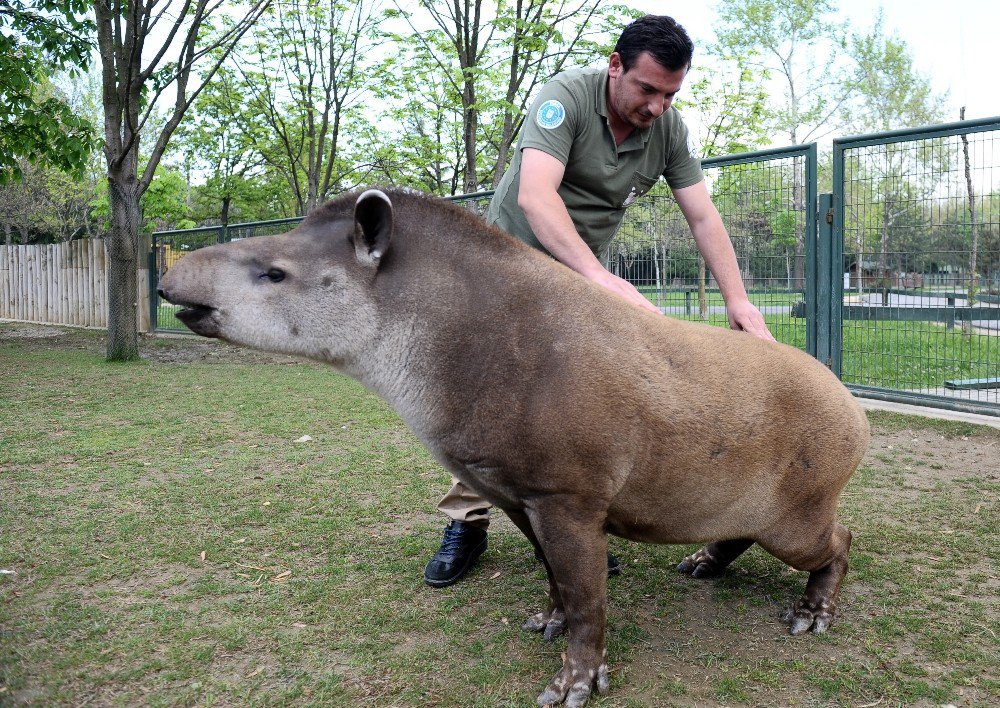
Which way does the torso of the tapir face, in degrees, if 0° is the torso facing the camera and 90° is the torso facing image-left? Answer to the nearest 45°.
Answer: approximately 45°

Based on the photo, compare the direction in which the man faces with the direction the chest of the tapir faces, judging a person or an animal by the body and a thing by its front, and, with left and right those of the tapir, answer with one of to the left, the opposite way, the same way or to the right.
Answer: to the left

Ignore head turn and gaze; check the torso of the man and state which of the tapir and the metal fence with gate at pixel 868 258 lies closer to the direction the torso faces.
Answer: the tapir

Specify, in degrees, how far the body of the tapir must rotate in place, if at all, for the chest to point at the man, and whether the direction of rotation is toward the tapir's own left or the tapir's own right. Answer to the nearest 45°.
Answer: approximately 135° to the tapir's own right

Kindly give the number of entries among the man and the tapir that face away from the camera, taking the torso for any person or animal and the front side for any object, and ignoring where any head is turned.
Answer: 0
